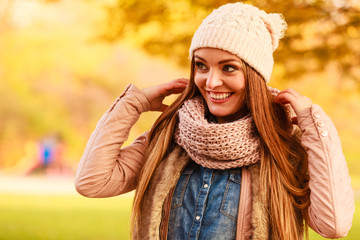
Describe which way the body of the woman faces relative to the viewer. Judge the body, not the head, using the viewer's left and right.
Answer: facing the viewer and to the left of the viewer

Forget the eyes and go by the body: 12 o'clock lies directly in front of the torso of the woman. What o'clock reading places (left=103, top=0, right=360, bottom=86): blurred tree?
The blurred tree is roughly at 5 o'clock from the woman.
